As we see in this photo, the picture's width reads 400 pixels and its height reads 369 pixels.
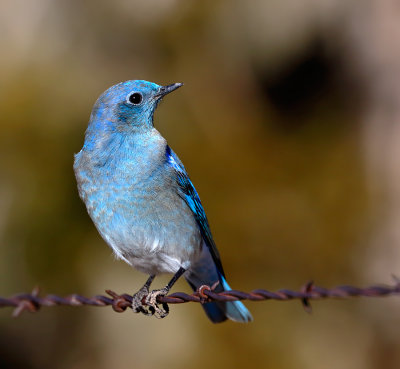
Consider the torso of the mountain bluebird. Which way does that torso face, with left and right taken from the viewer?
facing the viewer and to the left of the viewer
